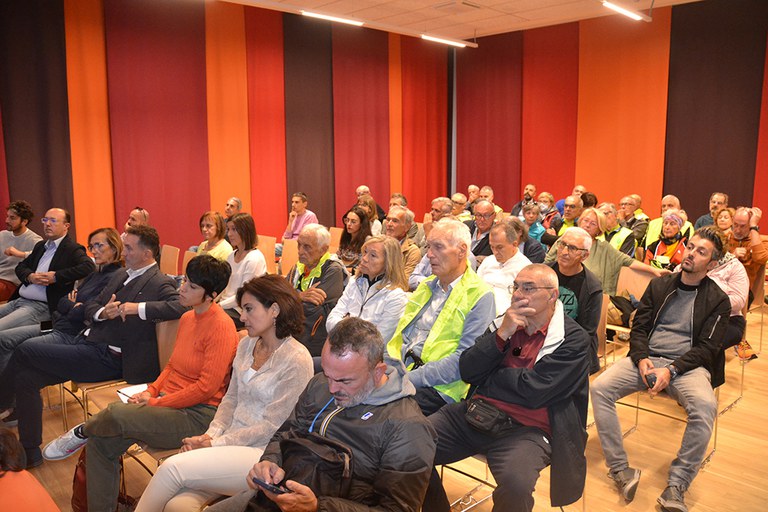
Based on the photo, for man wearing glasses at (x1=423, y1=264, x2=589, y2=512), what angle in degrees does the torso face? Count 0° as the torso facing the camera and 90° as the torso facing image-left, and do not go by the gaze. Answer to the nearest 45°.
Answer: approximately 45°

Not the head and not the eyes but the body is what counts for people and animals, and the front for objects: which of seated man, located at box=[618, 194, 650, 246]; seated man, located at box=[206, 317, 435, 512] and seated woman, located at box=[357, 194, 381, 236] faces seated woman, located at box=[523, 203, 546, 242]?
seated man, located at box=[618, 194, 650, 246]

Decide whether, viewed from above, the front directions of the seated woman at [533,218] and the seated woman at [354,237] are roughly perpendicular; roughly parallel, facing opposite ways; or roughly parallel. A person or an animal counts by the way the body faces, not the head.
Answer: roughly parallel

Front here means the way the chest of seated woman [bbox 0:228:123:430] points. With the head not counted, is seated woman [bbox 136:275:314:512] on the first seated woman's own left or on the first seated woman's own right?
on the first seated woman's own left

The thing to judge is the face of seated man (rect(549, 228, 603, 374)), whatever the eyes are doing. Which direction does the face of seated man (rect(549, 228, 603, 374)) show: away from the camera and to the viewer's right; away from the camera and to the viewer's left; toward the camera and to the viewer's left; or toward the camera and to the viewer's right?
toward the camera and to the viewer's left

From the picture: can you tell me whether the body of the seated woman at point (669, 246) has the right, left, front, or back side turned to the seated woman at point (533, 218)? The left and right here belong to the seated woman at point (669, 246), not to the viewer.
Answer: right

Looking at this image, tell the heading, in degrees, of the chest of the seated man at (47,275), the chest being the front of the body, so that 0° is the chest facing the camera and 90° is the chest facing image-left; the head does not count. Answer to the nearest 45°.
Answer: approximately 45°

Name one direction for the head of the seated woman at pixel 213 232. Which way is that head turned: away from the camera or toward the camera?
toward the camera

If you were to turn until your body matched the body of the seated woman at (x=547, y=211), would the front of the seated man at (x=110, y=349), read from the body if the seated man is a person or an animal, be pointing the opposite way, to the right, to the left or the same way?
the same way

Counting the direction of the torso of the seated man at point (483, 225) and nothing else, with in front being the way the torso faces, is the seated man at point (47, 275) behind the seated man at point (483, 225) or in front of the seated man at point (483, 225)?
in front

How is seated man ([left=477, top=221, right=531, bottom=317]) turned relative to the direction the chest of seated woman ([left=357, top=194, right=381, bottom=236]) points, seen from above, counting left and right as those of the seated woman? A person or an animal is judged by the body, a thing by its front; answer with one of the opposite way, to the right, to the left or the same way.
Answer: the same way

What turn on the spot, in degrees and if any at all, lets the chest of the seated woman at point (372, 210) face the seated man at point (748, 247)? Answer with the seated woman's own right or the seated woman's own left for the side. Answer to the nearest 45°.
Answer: approximately 90° to the seated woman's own left

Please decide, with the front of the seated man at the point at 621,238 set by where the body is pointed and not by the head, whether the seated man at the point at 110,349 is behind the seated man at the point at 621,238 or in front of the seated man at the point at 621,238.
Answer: in front

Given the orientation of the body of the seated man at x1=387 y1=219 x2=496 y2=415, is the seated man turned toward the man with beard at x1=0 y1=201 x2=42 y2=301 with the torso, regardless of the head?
no

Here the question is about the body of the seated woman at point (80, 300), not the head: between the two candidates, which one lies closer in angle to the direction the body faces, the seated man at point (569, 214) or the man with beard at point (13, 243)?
the man with beard

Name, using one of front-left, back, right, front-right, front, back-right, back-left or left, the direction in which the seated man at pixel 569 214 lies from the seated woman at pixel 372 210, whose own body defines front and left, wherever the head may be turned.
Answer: back-left

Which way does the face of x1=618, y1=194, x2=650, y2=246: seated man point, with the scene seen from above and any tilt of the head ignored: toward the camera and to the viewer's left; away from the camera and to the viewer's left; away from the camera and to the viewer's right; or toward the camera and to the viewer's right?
toward the camera and to the viewer's left

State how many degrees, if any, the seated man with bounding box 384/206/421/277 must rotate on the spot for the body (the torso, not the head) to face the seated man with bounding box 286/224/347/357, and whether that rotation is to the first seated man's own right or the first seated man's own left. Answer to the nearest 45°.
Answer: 0° — they already face them

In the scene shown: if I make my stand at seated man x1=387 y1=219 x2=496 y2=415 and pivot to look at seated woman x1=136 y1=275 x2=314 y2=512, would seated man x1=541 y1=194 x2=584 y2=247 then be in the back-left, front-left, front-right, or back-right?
back-right

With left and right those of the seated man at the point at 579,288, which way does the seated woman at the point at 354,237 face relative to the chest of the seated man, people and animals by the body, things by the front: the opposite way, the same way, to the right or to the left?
the same way

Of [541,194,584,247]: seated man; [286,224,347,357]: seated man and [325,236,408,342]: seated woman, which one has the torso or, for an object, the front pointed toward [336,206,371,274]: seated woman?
[541,194,584,247]: seated man
